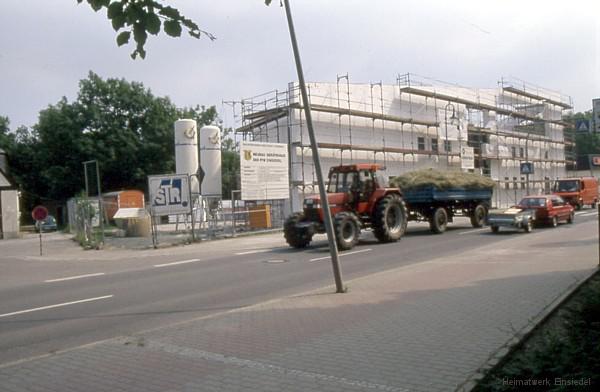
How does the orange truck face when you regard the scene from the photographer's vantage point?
facing the viewer and to the left of the viewer

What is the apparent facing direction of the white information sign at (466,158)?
toward the camera

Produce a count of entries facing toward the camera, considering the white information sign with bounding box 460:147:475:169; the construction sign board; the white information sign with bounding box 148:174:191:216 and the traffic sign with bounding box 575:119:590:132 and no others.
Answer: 4

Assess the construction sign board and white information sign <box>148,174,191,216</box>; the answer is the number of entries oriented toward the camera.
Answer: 2

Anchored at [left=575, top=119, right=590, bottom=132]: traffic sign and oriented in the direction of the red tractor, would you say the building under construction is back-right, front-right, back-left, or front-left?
front-right

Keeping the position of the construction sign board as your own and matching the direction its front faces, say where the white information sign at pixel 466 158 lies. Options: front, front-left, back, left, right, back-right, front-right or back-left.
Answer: back-left

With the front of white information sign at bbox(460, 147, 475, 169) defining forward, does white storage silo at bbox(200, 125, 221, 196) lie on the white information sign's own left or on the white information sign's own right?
on the white information sign's own right

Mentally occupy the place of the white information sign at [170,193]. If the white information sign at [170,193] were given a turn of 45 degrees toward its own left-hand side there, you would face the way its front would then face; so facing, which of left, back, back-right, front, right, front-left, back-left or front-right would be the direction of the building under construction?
left

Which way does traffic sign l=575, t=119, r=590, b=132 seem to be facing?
toward the camera

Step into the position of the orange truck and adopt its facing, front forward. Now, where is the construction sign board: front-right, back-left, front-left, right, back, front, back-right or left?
front

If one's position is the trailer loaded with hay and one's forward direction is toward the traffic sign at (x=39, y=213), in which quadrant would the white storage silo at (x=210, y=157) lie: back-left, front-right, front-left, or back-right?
front-right

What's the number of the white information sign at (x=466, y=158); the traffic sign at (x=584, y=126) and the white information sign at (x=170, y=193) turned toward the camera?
3

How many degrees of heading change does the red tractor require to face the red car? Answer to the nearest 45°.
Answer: approximately 180°

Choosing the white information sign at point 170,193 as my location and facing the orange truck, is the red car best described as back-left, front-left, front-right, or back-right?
front-right

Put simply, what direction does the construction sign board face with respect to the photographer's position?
facing the viewer
